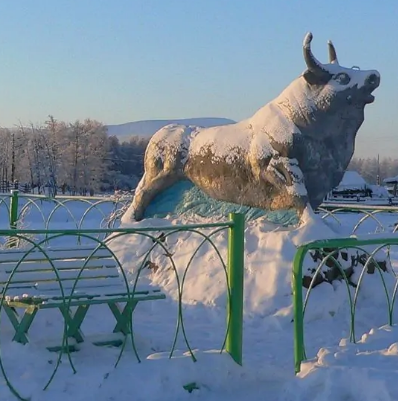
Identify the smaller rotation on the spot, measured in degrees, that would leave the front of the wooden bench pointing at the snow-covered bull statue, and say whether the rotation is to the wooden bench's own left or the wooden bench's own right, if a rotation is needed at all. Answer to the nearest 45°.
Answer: approximately 90° to the wooden bench's own left

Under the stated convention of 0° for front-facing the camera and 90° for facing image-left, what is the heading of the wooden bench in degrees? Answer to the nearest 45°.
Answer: approximately 315°
